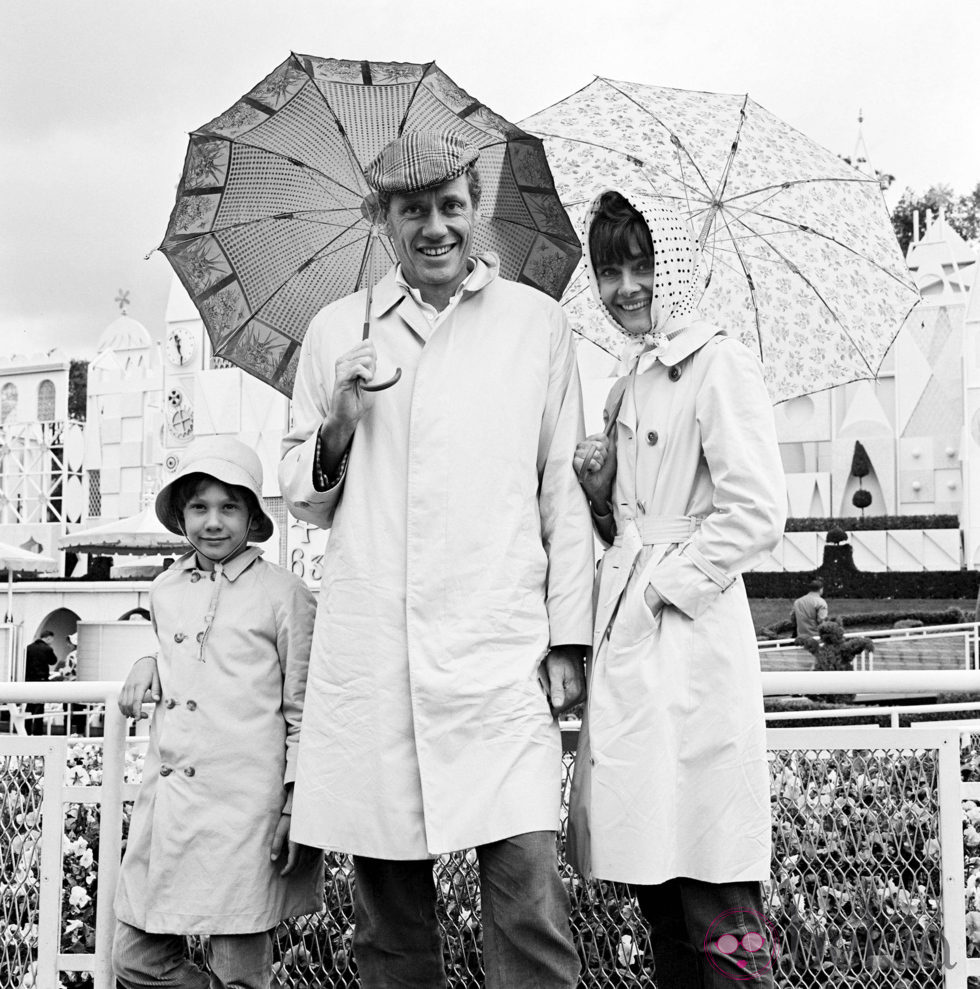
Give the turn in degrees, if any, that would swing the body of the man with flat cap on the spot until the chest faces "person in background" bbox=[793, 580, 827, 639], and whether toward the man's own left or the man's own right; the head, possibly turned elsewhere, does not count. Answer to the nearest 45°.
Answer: approximately 180°

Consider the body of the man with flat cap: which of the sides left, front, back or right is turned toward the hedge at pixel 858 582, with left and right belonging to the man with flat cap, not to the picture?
back

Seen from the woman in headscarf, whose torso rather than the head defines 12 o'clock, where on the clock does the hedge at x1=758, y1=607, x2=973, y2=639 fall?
The hedge is roughly at 5 o'clock from the woman in headscarf.

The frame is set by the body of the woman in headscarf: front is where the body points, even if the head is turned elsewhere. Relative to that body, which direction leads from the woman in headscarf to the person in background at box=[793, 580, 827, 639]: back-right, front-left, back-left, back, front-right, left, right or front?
back-right

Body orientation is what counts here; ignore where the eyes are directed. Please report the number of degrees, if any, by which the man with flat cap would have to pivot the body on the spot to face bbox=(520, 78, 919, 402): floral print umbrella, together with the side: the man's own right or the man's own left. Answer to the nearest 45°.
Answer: approximately 135° to the man's own left

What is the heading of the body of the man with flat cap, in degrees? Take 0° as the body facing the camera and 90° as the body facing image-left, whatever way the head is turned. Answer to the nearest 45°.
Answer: approximately 0°
